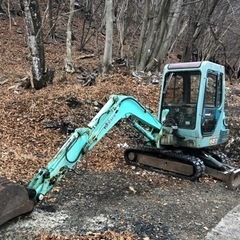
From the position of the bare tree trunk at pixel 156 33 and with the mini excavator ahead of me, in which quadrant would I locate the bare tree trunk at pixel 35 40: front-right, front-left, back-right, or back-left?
front-right

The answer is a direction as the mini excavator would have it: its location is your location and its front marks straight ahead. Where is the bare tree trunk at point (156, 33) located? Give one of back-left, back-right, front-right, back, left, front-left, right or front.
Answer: back-right

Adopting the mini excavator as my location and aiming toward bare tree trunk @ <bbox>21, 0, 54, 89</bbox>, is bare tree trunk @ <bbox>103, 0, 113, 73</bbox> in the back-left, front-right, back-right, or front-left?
front-right

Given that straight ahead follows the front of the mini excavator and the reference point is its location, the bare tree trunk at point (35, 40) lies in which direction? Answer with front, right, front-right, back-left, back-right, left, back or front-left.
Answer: right

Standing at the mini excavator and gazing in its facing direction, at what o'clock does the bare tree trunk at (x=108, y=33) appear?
The bare tree trunk is roughly at 4 o'clock from the mini excavator.
